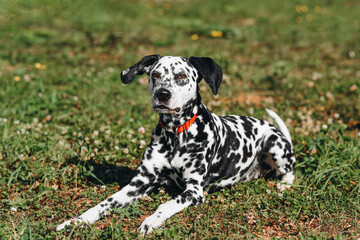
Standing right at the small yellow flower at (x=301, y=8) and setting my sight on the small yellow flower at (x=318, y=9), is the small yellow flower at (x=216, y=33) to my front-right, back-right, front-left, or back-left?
back-right

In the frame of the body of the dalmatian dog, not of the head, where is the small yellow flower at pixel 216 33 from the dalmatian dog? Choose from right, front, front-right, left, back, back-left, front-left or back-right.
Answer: back-right

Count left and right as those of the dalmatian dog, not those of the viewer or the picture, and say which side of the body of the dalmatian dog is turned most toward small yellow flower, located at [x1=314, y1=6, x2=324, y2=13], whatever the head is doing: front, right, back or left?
back

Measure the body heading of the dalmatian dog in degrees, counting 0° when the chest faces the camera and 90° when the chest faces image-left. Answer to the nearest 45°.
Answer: approximately 45°

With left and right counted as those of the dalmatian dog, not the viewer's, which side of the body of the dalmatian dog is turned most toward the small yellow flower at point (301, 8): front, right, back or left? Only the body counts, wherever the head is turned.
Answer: back
